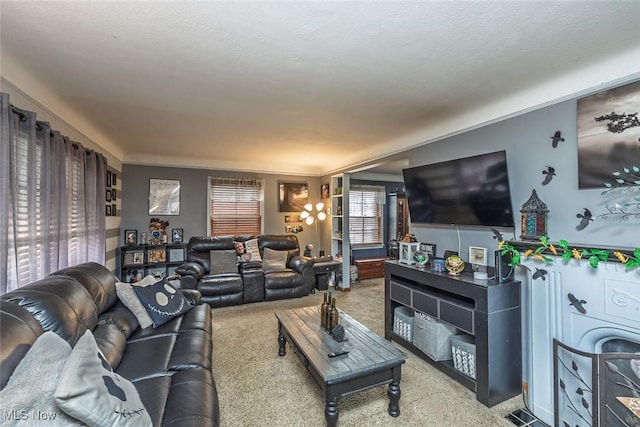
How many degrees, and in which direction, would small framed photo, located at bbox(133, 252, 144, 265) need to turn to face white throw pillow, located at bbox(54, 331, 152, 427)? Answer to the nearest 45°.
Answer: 0° — it already faces it

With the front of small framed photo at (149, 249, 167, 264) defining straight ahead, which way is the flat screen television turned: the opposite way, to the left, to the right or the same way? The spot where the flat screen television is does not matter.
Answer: to the right

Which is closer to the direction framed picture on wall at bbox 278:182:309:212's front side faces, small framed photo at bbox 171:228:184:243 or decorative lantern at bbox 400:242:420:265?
the decorative lantern

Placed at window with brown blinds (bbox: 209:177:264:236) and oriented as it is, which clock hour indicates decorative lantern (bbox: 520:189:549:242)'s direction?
The decorative lantern is roughly at 11 o'clock from the window with brown blinds.
